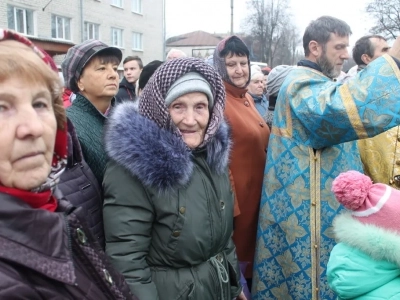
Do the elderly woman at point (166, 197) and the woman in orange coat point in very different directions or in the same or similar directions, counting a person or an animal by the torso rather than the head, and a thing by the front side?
same or similar directions

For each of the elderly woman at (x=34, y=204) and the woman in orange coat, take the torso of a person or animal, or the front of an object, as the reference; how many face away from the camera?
0

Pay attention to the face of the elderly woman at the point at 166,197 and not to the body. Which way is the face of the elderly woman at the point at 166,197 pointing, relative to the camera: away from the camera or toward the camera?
toward the camera

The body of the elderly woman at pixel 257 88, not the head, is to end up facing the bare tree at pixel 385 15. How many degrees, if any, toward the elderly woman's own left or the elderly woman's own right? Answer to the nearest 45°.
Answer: approximately 135° to the elderly woman's own left

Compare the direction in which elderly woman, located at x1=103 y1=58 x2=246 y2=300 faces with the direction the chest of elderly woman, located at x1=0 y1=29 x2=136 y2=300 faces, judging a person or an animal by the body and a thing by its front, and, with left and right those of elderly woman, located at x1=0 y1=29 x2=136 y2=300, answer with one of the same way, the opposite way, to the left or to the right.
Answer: the same way

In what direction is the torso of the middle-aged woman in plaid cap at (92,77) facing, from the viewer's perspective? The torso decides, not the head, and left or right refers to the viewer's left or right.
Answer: facing the viewer and to the right of the viewer

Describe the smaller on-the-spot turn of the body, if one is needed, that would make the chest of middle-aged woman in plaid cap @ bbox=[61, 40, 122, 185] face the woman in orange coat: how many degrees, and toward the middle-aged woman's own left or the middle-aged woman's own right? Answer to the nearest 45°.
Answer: approximately 45° to the middle-aged woman's own left

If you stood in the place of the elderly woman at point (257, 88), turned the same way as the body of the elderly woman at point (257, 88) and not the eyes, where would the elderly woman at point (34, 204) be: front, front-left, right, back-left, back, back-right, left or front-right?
front-right

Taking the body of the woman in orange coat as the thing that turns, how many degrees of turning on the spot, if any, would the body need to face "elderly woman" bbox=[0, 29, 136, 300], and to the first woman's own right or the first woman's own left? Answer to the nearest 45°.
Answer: approximately 45° to the first woman's own right

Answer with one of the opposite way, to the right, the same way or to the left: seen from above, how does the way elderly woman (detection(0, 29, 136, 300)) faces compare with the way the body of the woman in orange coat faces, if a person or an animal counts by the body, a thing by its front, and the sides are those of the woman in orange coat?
the same way

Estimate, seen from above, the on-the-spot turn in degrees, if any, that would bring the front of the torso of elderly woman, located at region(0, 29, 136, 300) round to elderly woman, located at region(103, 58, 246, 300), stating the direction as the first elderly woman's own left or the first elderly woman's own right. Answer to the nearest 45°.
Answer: approximately 90° to the first elderly woman's own left

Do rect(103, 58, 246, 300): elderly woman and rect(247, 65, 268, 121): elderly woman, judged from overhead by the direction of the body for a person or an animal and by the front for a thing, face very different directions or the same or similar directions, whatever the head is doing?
same or similar directions

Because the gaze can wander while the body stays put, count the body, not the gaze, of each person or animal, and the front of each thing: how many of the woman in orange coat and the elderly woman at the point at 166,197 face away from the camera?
0

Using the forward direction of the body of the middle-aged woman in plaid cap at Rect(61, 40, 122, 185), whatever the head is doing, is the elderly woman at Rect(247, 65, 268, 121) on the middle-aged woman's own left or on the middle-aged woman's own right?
on the middle-aged woman's own left

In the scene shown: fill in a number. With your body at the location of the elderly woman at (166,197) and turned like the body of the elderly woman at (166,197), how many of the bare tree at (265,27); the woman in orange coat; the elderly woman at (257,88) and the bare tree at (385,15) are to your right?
0

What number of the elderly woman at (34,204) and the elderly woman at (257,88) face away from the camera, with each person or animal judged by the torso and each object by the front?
0

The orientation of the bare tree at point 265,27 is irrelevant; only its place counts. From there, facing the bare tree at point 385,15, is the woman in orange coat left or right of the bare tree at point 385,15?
right

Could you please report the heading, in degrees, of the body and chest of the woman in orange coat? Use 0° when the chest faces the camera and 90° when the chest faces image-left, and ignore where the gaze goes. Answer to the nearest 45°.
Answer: approximately 315°

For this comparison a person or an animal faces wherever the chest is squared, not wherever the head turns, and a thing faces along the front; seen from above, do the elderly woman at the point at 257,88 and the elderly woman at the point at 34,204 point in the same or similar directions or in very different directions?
same or similar directions

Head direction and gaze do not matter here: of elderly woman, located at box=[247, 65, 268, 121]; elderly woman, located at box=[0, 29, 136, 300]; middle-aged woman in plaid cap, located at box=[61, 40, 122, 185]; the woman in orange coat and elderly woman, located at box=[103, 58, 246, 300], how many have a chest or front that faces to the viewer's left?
0

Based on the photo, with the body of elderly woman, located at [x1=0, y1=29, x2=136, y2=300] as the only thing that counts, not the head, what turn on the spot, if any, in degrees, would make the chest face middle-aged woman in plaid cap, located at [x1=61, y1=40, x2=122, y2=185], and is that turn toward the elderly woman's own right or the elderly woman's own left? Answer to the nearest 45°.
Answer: approximately 135° to the elderly woman's own left

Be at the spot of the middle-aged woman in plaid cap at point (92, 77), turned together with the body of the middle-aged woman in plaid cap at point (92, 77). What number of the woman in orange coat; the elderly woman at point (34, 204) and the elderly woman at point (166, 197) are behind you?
0
